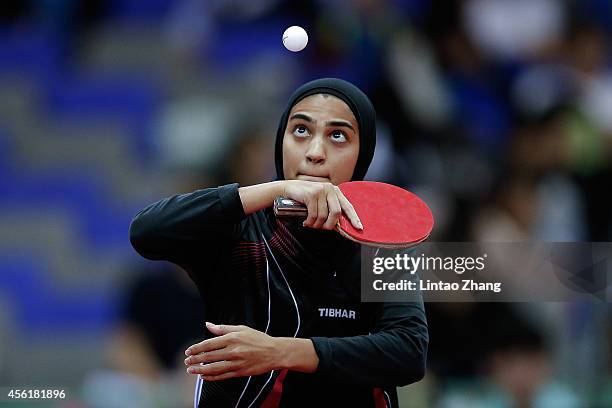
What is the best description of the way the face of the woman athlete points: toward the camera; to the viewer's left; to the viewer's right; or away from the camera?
toward the camera

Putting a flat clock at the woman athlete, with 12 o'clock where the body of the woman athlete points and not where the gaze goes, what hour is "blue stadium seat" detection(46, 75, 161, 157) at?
The blue stadium seat is roughly at 5 o'clock from the woman athlete.

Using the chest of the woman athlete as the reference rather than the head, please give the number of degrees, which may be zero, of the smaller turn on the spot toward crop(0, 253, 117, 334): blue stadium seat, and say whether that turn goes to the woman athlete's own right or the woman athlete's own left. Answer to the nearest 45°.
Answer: approximately 135° to the woman athlete's own right

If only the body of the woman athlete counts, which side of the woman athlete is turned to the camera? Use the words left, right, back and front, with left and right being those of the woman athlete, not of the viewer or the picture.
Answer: front
